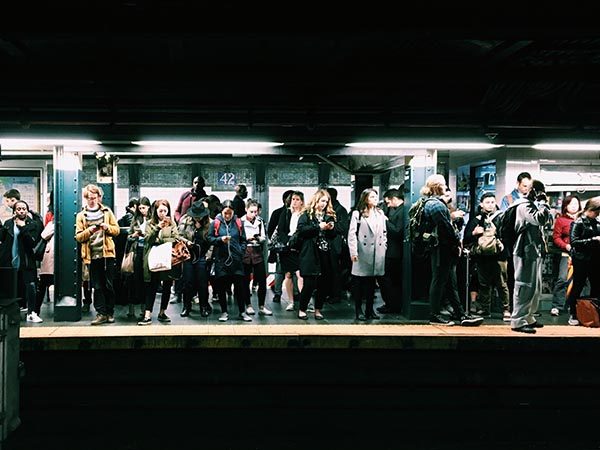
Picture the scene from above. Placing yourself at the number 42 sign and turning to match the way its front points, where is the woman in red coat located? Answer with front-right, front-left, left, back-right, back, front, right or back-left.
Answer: front-left

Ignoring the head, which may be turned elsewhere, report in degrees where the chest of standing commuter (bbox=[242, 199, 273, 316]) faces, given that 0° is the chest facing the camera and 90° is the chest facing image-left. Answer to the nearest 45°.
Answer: approximately 0°

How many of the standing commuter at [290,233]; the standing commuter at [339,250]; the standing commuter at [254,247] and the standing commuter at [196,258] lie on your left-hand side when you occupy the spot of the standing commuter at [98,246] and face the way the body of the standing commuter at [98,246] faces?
4

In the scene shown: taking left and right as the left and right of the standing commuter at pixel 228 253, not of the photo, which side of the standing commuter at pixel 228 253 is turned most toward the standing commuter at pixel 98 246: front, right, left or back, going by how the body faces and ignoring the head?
right

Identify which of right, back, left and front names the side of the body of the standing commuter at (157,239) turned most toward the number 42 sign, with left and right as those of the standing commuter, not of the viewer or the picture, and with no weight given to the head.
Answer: back

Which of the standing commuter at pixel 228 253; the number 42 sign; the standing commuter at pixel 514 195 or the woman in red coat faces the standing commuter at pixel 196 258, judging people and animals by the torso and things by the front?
the number 42 sign

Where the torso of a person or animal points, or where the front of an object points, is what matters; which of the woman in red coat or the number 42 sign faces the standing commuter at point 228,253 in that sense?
the number 42 sign
